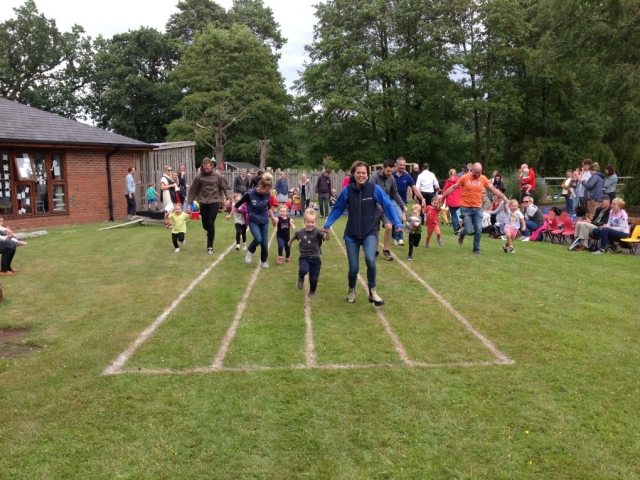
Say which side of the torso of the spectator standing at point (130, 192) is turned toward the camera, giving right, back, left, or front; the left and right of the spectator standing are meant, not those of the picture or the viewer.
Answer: right

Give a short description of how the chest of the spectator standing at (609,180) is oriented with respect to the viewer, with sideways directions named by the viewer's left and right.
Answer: facing to the left of the viewer

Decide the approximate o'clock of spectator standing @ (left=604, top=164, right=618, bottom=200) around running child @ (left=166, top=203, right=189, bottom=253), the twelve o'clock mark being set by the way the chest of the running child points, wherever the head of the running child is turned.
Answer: The spectator standing is roughly at 9 o'clock from the running child.

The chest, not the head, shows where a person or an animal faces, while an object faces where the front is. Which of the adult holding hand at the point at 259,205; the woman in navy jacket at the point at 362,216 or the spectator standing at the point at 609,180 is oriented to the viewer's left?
the spectator standing

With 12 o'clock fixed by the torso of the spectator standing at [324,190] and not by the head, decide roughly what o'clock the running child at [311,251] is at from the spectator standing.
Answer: The running child is roughly at 12 o'clock from the spectator standing.

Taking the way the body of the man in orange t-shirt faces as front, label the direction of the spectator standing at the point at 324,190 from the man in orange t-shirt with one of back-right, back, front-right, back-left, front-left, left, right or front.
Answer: back-right

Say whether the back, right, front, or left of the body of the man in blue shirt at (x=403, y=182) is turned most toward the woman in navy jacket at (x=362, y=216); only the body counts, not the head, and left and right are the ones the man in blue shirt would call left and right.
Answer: front

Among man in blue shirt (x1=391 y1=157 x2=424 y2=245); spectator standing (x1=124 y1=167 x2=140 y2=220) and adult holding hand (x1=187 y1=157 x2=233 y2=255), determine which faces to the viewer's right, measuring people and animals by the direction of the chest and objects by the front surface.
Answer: the spectator standing

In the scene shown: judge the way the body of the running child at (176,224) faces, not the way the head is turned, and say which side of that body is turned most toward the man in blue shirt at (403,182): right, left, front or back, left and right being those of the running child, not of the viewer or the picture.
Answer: left

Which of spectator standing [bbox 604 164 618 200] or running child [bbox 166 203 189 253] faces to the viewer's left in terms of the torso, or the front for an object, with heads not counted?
the spectator standing
